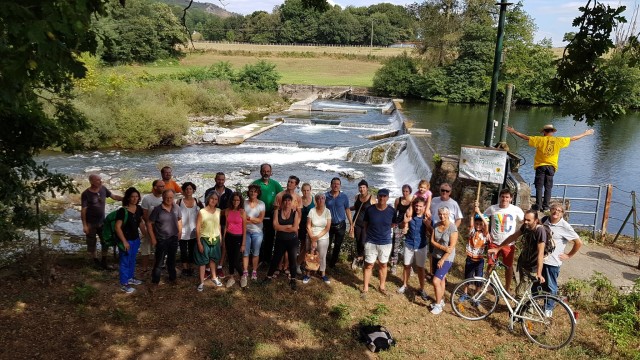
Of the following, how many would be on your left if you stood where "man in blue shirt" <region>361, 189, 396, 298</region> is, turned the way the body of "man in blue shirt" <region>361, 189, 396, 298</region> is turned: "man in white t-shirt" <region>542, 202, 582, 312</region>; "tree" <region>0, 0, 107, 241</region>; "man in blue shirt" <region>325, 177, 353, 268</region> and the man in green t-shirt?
1

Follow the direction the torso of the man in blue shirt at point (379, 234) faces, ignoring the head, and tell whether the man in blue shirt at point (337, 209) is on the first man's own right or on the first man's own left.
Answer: on the first man's own right

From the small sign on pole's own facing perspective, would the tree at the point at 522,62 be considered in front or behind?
behind

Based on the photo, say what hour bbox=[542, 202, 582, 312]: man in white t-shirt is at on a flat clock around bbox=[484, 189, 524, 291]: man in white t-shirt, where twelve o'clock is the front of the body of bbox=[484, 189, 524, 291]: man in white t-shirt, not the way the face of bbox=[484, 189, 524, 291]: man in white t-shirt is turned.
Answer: bbox=[542, 202, 582, 312]: man in white t-shirt is roughly at 10 o'clock from bbox=[484, 189, 524, 291]: man in white t-shirt.

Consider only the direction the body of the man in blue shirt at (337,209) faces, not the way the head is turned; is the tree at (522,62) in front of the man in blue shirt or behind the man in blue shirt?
behind

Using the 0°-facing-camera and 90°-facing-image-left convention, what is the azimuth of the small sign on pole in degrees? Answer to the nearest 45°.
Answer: approximately 0°

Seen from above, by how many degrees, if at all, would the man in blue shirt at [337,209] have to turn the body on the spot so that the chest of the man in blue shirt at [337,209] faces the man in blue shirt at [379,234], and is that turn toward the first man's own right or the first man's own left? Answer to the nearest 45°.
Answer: approximately 45° to the first man's own left

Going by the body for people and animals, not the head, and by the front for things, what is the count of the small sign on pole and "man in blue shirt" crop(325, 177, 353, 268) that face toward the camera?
2
